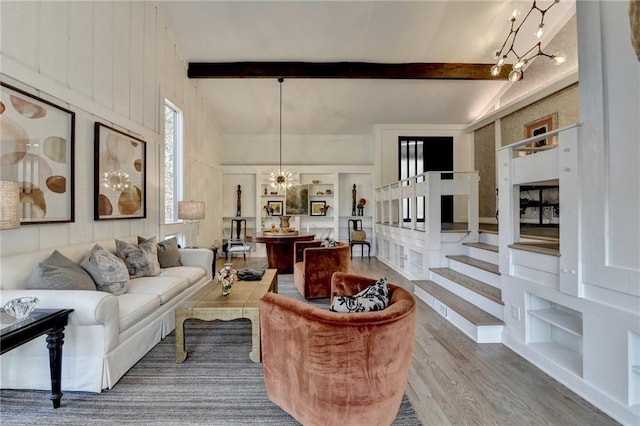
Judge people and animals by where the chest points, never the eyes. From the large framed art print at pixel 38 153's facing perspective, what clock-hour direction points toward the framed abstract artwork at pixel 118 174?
The framed abstract artwork is roughly at 9 o'clock from the large framed art print.

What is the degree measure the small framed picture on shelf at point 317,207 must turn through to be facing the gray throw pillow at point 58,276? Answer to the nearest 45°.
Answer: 0° — it already faces it

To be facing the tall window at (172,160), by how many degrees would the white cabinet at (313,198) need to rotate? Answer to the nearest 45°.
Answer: approximately 45° to its right

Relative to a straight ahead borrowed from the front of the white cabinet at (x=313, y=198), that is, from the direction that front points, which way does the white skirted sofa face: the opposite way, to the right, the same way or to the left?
to the left

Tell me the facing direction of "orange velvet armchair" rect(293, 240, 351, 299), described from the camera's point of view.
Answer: facing to the left of the viewer

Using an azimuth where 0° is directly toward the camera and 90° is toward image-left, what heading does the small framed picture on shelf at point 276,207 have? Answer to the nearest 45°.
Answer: approximately 0°

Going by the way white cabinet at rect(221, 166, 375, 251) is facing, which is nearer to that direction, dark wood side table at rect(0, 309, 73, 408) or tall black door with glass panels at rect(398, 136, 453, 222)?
the dark wood side table

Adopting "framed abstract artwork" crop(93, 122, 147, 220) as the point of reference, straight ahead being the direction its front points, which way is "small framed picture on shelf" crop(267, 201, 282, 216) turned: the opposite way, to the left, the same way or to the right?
to the right

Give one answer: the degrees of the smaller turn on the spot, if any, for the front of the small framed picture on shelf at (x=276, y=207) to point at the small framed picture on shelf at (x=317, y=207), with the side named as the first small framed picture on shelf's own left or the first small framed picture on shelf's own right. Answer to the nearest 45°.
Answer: approximately 90° to the first small framed picture on shelf's own left
